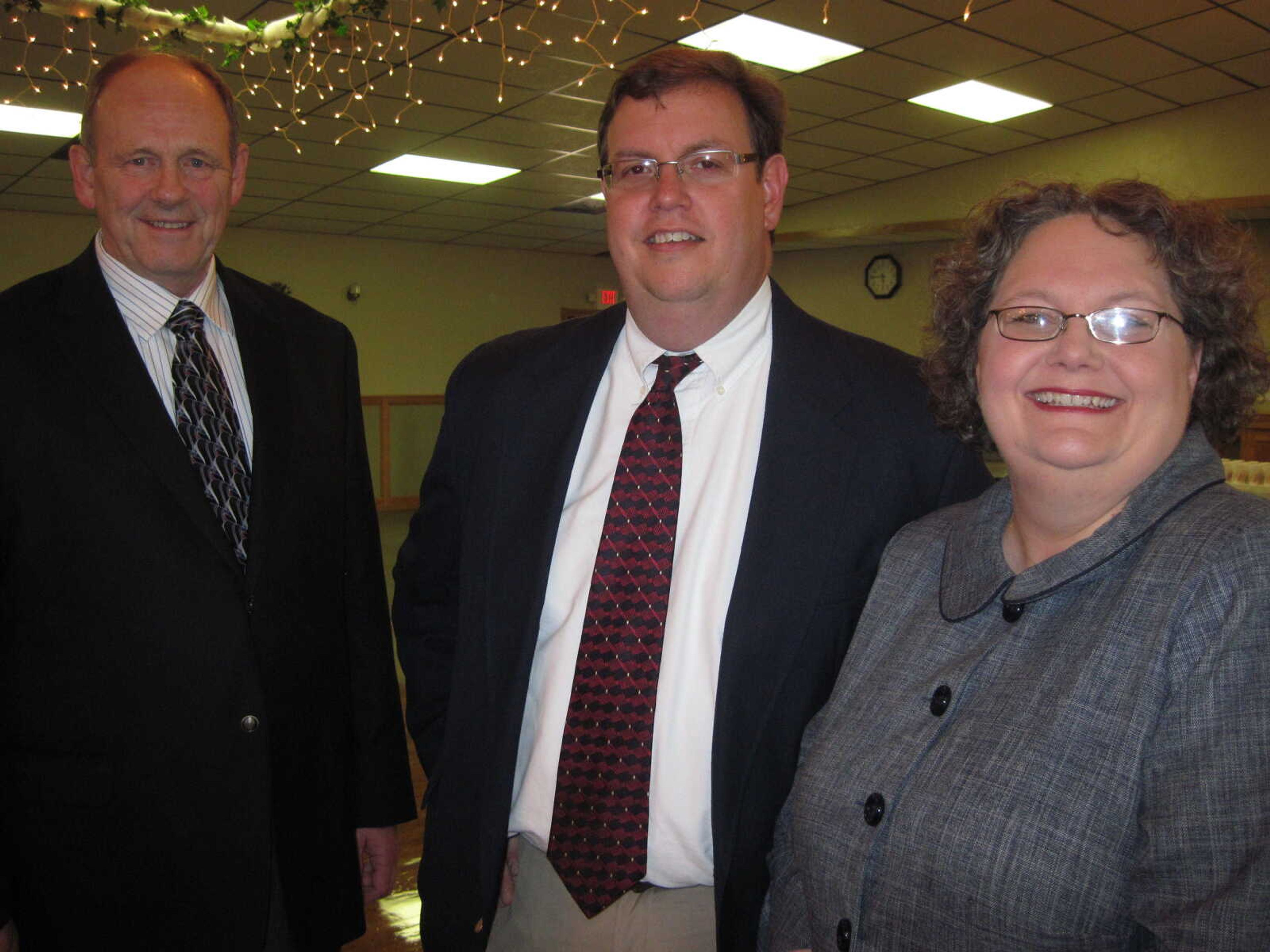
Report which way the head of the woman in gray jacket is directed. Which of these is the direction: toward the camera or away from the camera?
toward the camera

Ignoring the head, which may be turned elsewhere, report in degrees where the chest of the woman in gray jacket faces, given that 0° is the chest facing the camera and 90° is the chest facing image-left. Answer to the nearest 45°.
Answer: approximately 45°

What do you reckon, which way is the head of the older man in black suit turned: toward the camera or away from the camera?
toward the camera

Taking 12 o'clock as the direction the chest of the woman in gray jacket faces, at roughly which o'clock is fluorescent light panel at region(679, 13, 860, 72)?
The fluorescent light panel is roughly at 4 o'clock from the woman in gray jacket.

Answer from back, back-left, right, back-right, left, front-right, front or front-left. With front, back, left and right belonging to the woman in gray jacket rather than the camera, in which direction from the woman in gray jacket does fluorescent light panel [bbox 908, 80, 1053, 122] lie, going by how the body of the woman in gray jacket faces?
back-right

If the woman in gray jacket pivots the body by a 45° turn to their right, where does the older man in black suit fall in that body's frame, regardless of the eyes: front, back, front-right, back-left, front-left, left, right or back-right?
front

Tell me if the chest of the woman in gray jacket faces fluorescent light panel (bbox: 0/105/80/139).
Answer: no

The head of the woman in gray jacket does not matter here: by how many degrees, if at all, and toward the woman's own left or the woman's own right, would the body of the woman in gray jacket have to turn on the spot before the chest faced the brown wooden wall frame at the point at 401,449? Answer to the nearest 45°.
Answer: approximately 90° to the woman's own right

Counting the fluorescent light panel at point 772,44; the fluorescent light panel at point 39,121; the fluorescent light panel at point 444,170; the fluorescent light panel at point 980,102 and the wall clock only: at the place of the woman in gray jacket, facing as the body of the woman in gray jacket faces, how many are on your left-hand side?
0

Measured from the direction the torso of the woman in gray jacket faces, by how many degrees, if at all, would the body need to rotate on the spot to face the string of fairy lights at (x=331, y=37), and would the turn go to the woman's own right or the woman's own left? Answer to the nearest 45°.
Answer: approximately 90° to the woman's own right

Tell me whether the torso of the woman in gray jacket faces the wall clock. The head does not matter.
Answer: no
